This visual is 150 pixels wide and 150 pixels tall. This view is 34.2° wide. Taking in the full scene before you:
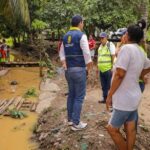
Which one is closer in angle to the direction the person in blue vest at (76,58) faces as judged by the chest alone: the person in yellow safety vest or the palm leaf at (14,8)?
the person in yellow safety vest

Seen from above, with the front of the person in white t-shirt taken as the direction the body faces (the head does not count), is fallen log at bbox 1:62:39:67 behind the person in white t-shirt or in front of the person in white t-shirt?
in front

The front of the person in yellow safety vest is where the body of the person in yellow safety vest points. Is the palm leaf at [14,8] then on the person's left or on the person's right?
on the person's right

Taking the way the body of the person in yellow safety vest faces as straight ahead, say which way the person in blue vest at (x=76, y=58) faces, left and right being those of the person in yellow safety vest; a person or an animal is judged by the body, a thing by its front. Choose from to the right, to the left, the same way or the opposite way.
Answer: the opposite way

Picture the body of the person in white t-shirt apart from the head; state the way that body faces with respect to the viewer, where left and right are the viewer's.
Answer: facing away from the viewer and to the left of the viewer

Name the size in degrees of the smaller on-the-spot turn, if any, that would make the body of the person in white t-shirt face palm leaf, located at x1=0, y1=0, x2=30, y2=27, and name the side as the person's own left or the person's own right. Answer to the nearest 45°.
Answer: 0° — they already face it

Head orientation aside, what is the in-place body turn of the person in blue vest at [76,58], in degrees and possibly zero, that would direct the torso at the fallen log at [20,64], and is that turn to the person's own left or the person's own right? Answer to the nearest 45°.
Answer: approximately 45° to the person's own left

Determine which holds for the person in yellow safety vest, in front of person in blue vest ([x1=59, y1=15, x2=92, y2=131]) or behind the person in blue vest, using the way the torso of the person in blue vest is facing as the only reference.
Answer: in front

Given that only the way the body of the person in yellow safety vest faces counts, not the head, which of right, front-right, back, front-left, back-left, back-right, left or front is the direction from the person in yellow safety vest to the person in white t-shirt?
front-left

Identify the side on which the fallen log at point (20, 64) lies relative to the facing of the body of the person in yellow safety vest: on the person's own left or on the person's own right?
on the person's own right

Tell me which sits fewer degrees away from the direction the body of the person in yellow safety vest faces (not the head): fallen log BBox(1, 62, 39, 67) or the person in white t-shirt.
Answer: the person in white t-shirt

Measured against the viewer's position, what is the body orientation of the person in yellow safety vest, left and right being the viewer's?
facing the viewer and to the left of the viewer

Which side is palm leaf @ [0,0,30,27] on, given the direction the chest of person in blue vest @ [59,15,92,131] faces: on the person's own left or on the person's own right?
on the person's own left

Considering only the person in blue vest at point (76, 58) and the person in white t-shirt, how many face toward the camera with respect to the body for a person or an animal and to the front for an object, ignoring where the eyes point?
0

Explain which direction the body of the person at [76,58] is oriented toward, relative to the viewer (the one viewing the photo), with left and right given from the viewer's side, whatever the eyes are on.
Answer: facing away from the viewer and to the right of the viewer
